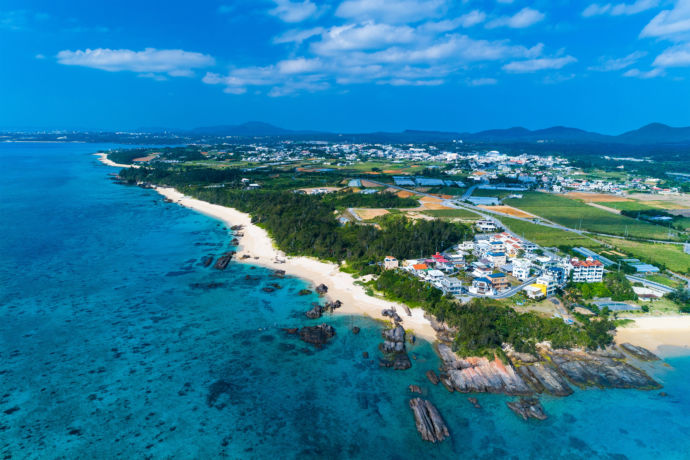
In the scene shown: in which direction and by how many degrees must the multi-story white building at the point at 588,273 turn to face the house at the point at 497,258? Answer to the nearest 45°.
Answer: approximately 90° to its right

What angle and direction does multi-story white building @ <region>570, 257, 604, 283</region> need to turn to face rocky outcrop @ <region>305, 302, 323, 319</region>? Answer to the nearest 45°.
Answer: approximately 45° to its right

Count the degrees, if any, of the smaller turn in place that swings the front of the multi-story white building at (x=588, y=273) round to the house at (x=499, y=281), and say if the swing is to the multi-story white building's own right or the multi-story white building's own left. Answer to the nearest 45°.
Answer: approximately 45° to the multi-story white building's own right

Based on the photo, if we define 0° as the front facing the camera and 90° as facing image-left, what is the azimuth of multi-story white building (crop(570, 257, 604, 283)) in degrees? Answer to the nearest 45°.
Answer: approximately 0°

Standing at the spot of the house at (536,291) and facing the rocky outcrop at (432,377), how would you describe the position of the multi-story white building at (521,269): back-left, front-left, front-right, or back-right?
back-right

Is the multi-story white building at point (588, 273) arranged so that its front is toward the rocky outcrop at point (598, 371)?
yes

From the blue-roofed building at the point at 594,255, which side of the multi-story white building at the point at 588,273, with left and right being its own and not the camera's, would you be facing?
back

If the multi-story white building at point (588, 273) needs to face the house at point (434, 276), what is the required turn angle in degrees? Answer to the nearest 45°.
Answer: approximately 45° to its right

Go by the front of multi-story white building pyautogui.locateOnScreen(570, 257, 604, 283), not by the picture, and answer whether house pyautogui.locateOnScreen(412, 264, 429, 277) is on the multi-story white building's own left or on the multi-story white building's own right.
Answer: on the multi-story white building's own right

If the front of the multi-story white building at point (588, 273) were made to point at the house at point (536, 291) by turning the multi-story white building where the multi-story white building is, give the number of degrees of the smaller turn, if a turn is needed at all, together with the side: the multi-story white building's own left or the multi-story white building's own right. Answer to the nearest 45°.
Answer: approximately 45° to the multi-story white building's own right

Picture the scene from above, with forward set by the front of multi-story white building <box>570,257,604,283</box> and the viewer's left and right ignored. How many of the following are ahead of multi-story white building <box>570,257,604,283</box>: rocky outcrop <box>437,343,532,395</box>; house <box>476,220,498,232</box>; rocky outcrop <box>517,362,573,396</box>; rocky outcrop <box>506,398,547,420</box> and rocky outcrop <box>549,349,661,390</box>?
4

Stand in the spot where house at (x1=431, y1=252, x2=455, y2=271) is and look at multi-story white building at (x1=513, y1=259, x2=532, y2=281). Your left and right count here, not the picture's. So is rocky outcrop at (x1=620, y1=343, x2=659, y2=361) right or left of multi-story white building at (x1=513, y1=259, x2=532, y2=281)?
right

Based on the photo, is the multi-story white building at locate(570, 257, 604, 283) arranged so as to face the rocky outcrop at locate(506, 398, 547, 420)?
yes

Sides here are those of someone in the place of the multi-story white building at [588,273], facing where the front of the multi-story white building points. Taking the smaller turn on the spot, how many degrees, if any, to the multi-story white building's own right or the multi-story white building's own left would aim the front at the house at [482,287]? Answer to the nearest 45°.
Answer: approximately 45° to the multi-story white building's own right

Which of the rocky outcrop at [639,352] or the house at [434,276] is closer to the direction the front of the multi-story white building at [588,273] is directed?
the rocky outcrop
